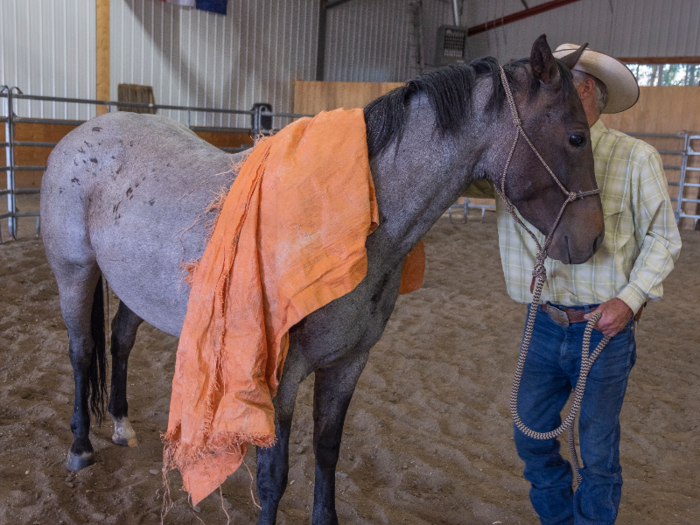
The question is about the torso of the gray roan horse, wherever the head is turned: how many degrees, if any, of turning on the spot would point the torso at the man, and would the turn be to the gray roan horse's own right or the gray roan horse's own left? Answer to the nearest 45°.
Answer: approximately 45° to the gray roan horse's own left

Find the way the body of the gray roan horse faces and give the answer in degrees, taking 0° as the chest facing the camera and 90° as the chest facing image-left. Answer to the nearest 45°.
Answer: approximately 315°

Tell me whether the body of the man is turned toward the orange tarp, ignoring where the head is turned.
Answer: yes

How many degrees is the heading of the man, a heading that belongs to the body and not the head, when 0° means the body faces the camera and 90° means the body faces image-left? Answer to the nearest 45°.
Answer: approximately 45°
